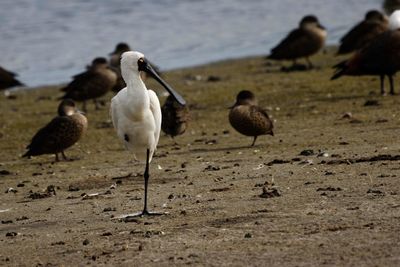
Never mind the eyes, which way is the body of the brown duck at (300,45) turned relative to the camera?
to the viewer's right

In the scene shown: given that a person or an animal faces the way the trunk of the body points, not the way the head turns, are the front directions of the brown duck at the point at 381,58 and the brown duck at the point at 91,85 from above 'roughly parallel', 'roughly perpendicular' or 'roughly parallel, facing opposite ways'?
roughly parallel

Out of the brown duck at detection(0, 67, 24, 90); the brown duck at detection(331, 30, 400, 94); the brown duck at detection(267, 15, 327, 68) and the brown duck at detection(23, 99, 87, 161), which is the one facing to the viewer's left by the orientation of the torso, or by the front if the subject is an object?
the brown duck at detection(0, 67, 24, 90)

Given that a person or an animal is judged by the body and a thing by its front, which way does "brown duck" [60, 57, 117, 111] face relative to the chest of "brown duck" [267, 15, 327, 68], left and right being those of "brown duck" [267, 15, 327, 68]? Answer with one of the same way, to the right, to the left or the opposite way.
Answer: the same way

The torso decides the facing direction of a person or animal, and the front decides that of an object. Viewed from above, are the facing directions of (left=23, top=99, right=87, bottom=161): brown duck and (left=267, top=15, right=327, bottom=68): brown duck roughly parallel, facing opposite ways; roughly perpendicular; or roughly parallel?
roughly parallel

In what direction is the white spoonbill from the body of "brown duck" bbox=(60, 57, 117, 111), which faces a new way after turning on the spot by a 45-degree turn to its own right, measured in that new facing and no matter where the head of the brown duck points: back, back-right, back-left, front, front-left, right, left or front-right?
front-right

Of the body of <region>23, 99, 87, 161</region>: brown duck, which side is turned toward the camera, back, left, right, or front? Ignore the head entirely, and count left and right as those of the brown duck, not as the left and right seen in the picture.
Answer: right

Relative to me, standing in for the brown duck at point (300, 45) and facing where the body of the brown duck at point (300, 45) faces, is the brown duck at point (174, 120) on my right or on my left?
on my right

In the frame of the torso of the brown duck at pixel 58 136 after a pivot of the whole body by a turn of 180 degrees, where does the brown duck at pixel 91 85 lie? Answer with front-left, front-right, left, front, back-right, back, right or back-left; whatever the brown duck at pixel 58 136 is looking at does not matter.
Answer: right

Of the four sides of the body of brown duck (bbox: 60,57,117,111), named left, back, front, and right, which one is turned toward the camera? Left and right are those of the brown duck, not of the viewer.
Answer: right

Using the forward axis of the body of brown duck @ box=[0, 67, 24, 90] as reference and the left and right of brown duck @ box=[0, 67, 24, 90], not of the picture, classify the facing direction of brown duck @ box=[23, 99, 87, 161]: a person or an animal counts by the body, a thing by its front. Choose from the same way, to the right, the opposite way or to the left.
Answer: the opposite way

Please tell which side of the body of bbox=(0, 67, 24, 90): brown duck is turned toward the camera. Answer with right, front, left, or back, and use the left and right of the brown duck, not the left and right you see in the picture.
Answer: left

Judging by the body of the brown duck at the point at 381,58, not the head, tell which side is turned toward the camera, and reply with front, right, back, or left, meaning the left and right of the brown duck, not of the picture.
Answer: right

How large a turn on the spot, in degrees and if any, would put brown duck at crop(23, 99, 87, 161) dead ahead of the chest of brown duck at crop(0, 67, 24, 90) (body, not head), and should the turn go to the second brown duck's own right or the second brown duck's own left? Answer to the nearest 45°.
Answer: approximately 90° to the second brown duck's own left
